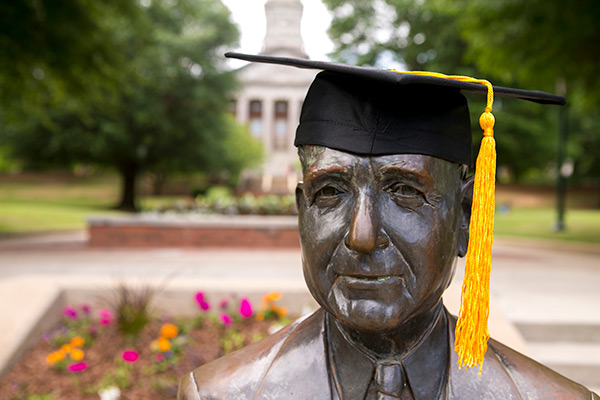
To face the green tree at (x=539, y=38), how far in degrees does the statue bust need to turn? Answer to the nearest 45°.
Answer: approximately 180°

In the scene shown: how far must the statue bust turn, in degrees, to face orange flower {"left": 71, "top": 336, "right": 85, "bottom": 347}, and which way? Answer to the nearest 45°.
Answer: approximately 135° to its right

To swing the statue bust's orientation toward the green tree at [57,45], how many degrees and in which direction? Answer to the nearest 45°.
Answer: approximately 135° to its right

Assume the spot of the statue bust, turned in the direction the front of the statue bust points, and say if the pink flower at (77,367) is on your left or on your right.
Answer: on your right

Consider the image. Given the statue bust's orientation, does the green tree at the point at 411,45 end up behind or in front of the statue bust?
behind

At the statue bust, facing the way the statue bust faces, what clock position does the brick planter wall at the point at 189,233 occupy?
The brick planter wall is roughly at 5 o'clock from the statue bust.

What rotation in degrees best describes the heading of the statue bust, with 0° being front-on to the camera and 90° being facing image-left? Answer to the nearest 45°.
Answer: approximately 0°

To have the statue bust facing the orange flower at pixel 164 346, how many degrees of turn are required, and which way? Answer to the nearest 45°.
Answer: approximately 135° to its right
